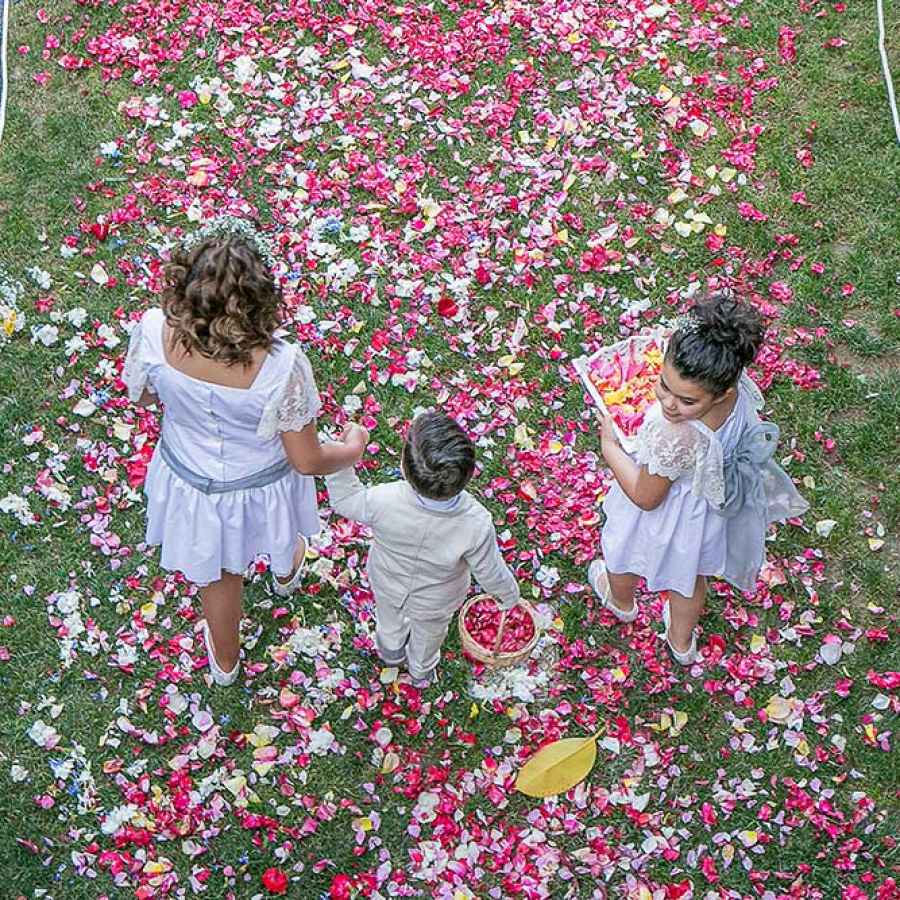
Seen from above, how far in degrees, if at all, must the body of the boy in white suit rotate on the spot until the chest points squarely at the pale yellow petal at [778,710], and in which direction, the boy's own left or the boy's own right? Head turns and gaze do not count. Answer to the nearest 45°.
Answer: approximately 90° to the boy's own right

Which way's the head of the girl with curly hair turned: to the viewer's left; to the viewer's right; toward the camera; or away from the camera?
away from the camera

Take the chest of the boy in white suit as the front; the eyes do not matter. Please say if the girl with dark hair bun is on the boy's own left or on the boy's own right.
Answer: on the boy's own right

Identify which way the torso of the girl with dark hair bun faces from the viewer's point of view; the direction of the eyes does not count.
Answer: to the viewer's left

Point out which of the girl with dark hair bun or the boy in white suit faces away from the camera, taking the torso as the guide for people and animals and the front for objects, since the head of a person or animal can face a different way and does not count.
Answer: the boy in white suit

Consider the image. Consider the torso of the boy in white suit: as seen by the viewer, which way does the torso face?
away from the camera

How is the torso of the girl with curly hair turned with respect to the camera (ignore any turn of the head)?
away from the camera

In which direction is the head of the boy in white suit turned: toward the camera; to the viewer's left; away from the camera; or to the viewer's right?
away from the camera

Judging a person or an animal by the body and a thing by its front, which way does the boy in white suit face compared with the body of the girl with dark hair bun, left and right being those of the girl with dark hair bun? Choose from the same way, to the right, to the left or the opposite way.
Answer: to the right

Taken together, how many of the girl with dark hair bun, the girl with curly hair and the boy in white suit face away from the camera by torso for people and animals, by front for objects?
2

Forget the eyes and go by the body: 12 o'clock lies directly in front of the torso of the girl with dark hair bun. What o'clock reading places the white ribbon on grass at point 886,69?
The white ribbon on grass is roughly at 3 o'clock from the girl with dark hair bun.
